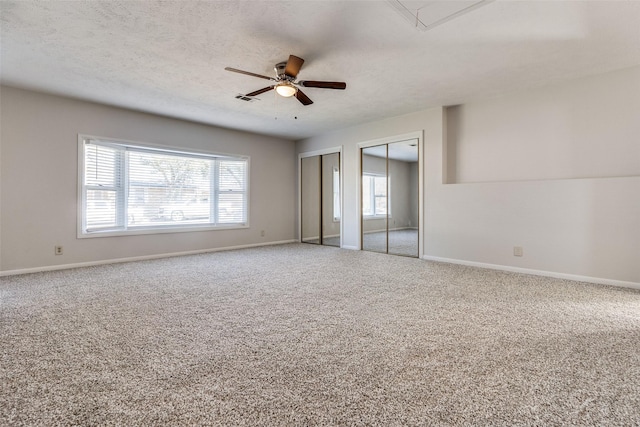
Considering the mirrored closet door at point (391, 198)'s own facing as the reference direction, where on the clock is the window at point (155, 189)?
The window is roughly at 1 o'clock from the mirrored closet door.

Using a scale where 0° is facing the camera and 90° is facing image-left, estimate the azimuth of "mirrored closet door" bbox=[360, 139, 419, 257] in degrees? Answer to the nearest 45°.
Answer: approximately 45°

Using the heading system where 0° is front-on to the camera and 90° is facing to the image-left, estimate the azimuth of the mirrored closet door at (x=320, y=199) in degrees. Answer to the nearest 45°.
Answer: approximately 45°

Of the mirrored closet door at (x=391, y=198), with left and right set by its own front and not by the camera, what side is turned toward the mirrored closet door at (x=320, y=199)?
right
